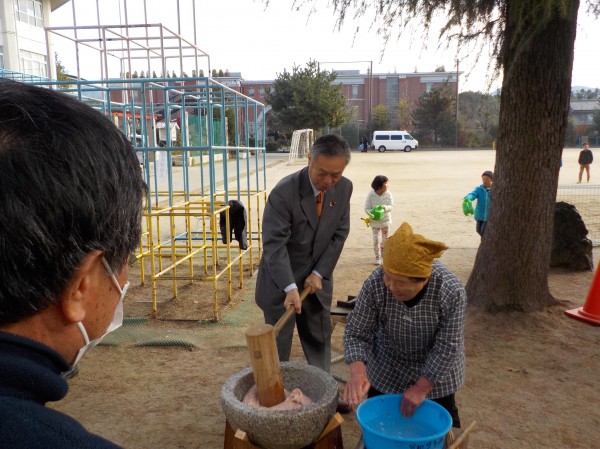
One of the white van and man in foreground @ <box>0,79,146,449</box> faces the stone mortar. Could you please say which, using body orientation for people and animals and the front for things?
the man in foreground

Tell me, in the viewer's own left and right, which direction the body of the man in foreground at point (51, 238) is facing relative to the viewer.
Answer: facing away from the viewer and to the right of the viewer

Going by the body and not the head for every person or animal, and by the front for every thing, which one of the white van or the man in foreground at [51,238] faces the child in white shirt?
the man in foreground

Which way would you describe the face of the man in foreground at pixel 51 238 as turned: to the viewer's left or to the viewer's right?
to the viewer's right

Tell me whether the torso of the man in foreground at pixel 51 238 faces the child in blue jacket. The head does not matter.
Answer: yes
